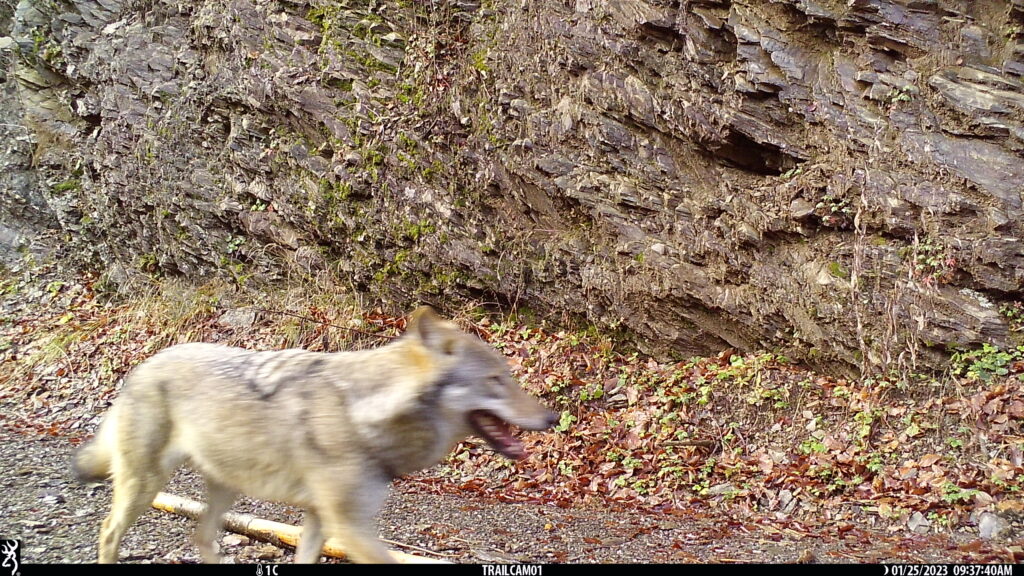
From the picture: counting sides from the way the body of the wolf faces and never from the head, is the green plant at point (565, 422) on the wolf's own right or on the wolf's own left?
on the wolf's own left

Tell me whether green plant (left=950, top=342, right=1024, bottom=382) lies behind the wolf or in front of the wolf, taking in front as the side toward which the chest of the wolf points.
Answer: in front

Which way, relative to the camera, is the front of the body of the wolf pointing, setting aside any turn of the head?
to the viewer's right

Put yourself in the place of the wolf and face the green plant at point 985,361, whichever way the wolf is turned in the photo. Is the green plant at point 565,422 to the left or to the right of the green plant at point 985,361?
left
